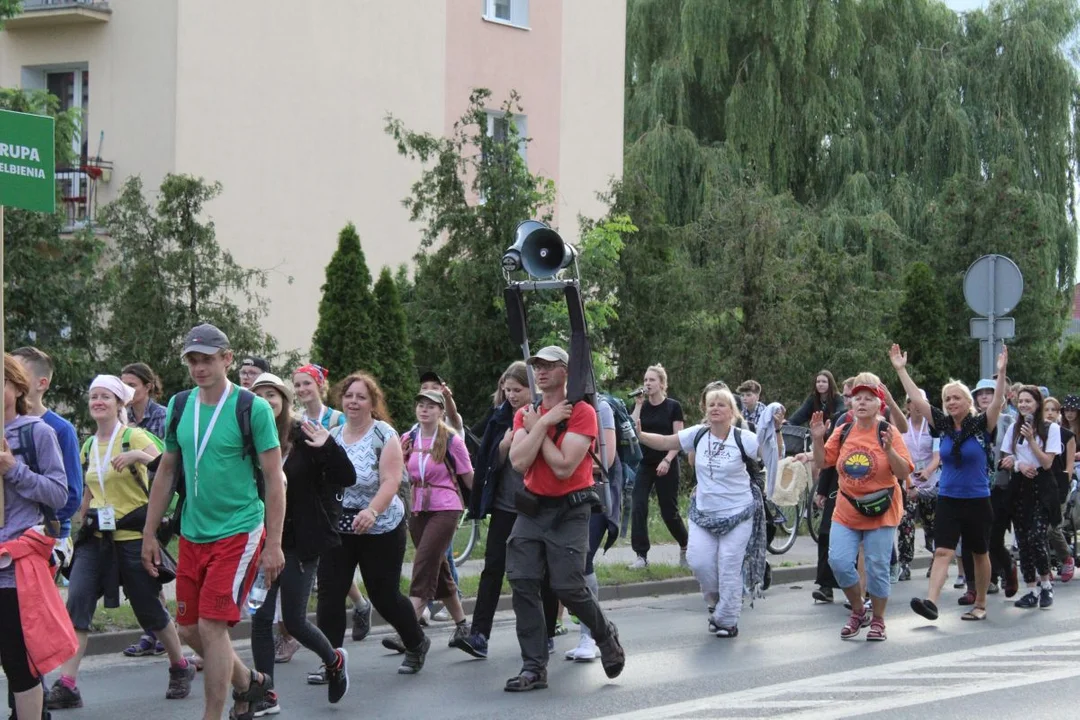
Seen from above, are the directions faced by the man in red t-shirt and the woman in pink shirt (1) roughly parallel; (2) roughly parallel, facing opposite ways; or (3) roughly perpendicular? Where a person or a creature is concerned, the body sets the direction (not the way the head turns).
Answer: roughly parallel

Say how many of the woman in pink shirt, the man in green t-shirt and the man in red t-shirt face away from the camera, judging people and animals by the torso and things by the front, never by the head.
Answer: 0

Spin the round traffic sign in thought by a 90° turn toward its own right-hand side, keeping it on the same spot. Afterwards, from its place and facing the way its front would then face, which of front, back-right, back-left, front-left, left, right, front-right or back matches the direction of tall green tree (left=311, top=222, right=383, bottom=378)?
back

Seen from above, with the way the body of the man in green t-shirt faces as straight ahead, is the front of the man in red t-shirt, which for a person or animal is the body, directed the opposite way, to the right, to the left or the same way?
the same way

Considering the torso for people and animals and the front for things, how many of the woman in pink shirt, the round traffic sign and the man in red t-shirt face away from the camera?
1

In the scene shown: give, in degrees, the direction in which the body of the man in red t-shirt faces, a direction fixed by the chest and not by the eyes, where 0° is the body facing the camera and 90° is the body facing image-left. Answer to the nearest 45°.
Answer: approximately 45°

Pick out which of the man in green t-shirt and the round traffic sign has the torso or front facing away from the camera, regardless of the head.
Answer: the round traffic sign

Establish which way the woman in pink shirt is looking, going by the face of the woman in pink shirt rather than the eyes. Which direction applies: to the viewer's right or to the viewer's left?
to the viewer's left

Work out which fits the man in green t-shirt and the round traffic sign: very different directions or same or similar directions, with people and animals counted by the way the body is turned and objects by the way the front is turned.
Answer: very different directions

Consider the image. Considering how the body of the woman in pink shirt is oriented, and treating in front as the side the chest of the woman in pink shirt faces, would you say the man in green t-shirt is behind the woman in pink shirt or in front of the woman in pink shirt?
in front

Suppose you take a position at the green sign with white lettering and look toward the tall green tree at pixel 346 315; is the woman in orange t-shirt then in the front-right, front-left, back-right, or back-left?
front-right

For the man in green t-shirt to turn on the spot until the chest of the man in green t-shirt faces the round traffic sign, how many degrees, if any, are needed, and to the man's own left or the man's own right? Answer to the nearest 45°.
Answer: approximately 180°

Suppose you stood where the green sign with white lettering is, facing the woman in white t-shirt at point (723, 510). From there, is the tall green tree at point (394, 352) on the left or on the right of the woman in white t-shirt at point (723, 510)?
left

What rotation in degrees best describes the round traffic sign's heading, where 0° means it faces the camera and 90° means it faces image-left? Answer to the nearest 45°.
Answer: approximately 180°

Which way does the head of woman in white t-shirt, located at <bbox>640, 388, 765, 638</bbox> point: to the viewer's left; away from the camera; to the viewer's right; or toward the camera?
toward the camera
